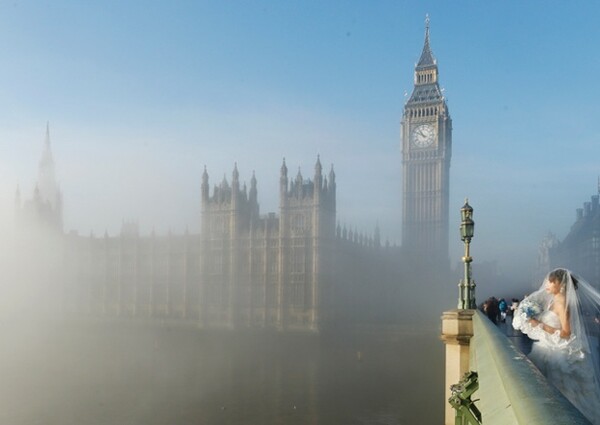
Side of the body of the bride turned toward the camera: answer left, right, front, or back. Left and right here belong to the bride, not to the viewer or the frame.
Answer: left

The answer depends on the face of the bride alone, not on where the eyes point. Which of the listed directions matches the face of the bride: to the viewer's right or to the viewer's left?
to the viewer's left
